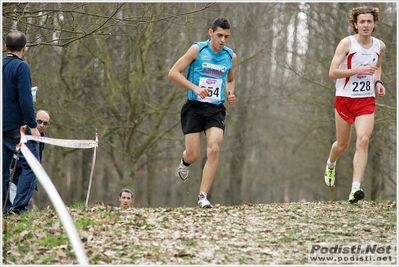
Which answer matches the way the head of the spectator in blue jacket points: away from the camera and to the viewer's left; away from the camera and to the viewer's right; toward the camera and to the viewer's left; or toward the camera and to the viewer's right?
away from the camera and to the viewer's right

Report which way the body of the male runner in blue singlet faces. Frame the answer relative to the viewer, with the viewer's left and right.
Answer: facing the viewer and to the right of the viewer

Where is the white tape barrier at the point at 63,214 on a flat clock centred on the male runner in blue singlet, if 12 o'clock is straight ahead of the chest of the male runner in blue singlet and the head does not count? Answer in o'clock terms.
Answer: The white tape barrier is roughly at 2 o'clock from the male runner in blue singlet.

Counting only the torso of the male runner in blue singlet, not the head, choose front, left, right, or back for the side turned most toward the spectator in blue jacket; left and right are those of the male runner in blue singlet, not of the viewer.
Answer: right
